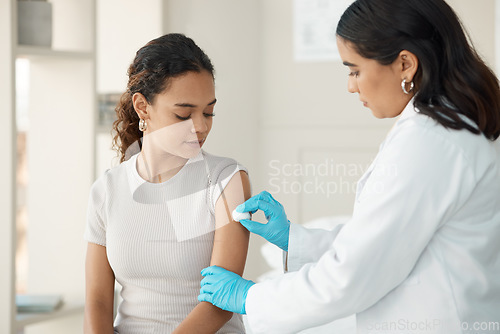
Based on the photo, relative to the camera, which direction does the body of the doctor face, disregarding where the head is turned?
to the viewer's left

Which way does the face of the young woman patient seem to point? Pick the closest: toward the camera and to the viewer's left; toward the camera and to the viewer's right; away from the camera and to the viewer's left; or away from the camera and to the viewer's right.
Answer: toward the camera and to the viewer's right
